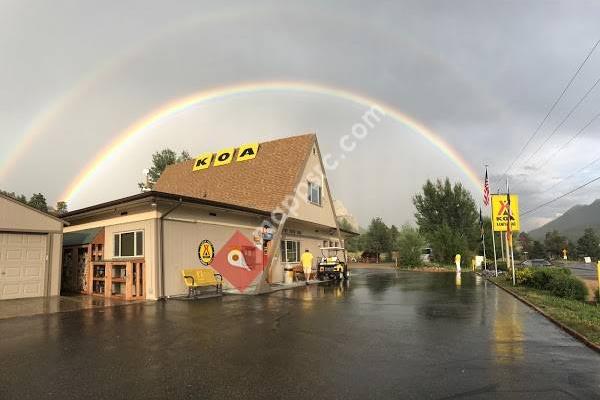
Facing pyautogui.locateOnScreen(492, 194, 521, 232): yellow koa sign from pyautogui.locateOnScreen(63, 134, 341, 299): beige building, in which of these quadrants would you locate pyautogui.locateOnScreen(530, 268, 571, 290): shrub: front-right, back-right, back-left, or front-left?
front-right

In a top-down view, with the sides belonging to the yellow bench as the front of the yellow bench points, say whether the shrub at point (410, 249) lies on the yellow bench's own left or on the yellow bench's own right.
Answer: on the yellow bench's own left

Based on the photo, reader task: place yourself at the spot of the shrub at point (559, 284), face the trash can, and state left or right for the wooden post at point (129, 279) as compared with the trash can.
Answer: left

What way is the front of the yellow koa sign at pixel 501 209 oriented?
toward the camera

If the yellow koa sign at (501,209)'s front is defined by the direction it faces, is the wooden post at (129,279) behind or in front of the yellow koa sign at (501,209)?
in front

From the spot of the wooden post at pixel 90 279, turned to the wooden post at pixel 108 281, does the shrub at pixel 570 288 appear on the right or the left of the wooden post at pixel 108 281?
left

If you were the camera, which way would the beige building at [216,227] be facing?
facing the viewer and to the right of the viewer

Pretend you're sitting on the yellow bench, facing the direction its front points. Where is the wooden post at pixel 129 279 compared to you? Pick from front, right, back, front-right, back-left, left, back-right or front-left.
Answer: back-right

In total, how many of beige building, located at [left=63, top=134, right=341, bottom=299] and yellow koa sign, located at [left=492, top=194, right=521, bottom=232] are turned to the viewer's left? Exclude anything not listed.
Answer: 0

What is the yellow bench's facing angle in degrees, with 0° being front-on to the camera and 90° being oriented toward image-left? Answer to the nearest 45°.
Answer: approximately 315°
